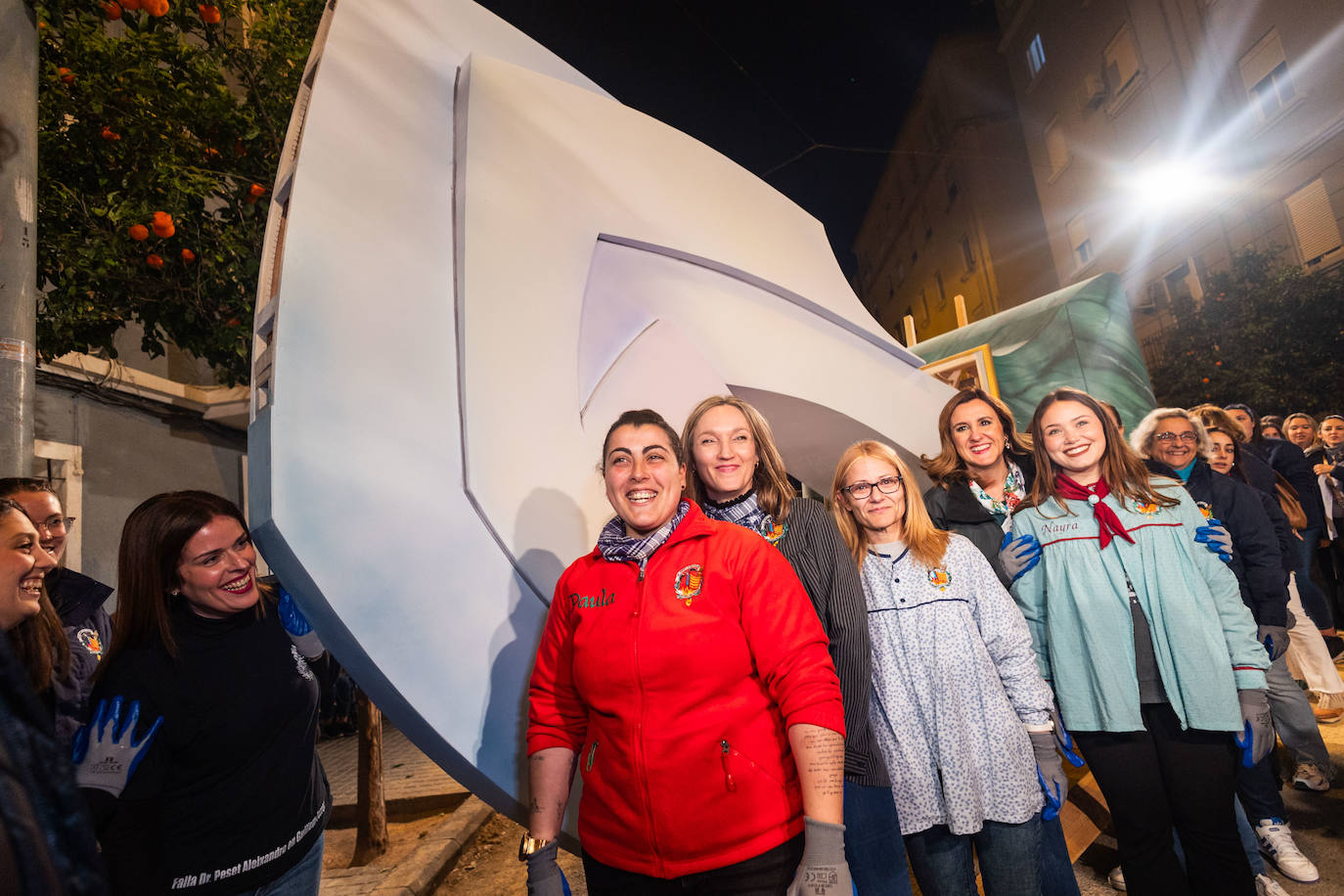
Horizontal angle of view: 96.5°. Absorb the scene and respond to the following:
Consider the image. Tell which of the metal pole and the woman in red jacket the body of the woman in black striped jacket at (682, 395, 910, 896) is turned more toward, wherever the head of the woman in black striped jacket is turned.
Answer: the woman in red jacket

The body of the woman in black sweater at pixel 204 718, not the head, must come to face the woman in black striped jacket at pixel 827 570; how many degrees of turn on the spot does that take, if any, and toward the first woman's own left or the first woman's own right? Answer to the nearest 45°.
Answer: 0° — they already face them

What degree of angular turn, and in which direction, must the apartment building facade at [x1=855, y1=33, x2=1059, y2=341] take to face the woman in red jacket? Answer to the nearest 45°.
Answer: approximately 45° to its left

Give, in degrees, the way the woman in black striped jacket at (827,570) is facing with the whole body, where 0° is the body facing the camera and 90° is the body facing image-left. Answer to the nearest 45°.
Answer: approximately 45°

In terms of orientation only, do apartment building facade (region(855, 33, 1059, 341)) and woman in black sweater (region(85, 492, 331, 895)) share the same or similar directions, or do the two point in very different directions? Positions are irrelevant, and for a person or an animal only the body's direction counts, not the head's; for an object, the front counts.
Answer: very different directions

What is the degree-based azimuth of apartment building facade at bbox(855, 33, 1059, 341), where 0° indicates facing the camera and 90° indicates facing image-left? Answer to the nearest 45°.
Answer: approximately 45°

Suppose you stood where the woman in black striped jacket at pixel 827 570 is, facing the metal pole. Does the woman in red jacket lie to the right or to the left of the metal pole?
left

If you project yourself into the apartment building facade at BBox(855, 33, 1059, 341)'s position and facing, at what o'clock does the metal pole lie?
The metal pole is roughly at 11 o'clock from the apartment building facade.
